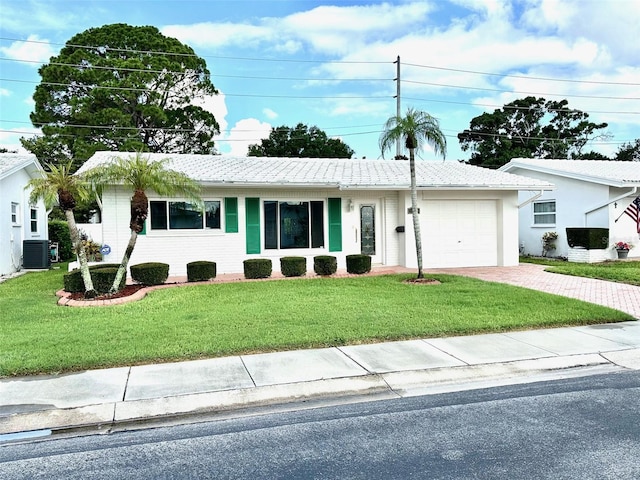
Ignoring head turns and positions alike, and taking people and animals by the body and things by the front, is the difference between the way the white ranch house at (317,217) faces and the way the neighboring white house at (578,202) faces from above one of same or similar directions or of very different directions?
same or similar directions

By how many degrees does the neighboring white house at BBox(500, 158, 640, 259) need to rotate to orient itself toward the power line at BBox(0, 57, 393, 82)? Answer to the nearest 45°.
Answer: approximately 135° to its right

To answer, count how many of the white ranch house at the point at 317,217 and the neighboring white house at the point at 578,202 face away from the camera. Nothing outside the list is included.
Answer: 0

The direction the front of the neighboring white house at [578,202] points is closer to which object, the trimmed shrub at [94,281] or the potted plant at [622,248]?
the potted plant

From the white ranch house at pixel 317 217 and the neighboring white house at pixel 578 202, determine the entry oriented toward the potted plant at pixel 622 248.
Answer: the neighboring white house

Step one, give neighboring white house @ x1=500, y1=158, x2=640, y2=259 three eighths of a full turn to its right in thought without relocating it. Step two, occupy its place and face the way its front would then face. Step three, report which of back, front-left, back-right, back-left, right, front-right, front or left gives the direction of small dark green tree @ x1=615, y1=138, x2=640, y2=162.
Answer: right

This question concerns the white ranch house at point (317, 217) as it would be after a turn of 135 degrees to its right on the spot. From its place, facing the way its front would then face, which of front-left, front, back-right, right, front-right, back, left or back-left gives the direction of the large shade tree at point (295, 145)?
front-right

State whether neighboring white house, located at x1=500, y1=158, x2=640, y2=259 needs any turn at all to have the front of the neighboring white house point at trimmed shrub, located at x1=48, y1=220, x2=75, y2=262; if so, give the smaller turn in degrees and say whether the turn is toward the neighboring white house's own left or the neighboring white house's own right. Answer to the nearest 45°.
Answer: approximately 135° to the neighboring white house's own right

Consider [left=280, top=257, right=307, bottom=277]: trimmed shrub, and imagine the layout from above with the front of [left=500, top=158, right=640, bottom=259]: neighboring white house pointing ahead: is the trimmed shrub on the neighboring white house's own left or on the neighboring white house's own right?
on the neighboring white house's own right

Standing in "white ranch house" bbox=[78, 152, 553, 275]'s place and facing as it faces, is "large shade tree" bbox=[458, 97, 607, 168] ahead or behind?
behind

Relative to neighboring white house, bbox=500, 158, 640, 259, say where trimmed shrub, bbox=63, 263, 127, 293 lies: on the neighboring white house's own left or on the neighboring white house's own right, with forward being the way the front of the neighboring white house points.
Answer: on the neighboring white house's own right

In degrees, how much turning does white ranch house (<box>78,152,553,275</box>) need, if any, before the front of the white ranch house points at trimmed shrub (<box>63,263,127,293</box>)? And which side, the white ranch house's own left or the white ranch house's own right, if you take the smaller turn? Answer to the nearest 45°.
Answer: approximately 45° to the white ranch house's own right

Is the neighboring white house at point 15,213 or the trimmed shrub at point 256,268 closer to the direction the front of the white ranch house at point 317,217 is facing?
the trimmed shrub

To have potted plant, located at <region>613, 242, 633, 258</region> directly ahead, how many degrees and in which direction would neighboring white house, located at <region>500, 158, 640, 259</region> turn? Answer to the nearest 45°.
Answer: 0° — it already faces it

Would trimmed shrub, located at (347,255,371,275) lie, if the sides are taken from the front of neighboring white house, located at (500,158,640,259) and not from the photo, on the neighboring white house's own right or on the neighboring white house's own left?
on the neighboring white house's own right

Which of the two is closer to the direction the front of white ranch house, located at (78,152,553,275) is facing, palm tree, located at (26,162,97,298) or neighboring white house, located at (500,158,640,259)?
the palm tree

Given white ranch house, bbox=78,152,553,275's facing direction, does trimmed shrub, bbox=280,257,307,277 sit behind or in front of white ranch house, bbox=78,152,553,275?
in front

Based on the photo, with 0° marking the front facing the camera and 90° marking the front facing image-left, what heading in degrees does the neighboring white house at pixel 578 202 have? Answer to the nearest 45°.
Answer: approximately 315°

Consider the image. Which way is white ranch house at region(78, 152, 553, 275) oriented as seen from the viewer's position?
toward the camera

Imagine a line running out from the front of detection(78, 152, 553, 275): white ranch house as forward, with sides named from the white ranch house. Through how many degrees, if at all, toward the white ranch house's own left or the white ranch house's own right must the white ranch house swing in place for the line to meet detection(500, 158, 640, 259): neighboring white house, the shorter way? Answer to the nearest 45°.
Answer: approximately 90° to the white ranch house's own left
